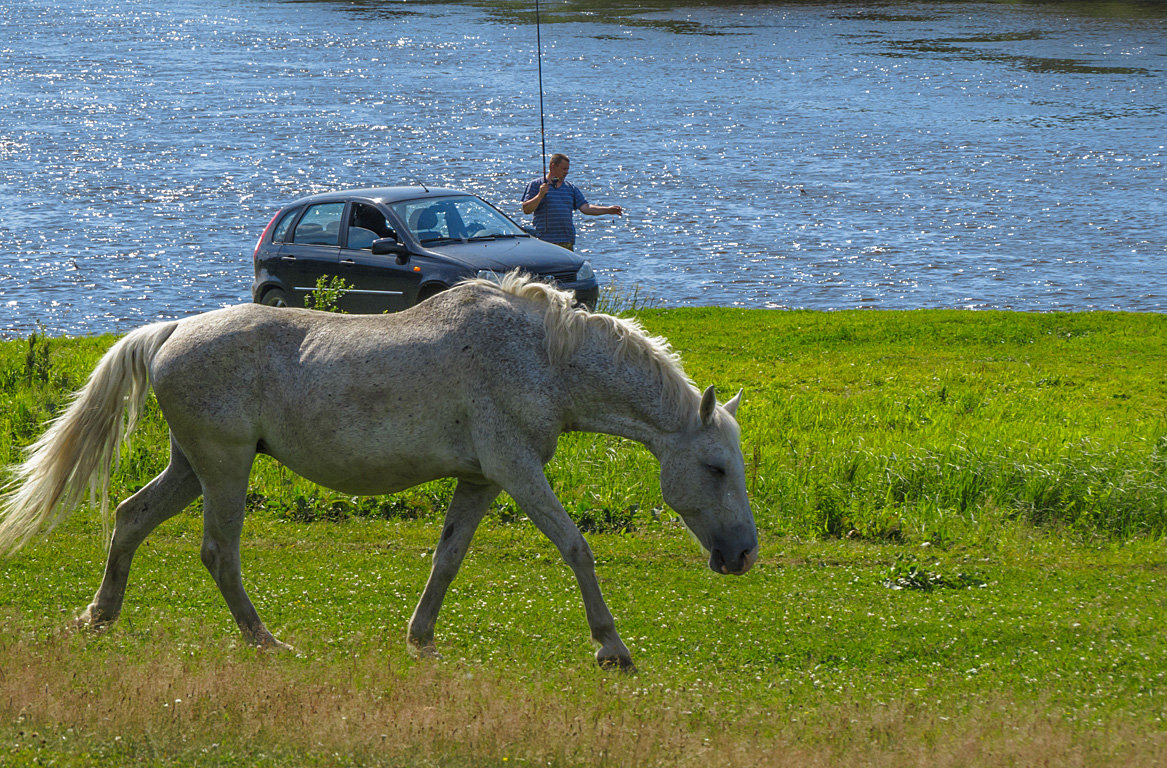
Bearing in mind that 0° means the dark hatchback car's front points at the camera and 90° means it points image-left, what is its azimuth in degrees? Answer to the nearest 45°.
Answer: approximately 315°

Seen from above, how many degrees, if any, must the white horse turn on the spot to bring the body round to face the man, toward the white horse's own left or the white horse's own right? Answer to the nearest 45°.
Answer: approximately 90° to the white horse's own left

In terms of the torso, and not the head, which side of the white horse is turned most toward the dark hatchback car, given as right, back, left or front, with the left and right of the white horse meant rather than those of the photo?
left

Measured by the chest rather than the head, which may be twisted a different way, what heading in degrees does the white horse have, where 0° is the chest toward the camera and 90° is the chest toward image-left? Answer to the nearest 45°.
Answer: approximately 270°

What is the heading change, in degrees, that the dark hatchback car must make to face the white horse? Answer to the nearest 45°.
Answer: approximately 45° to its right
